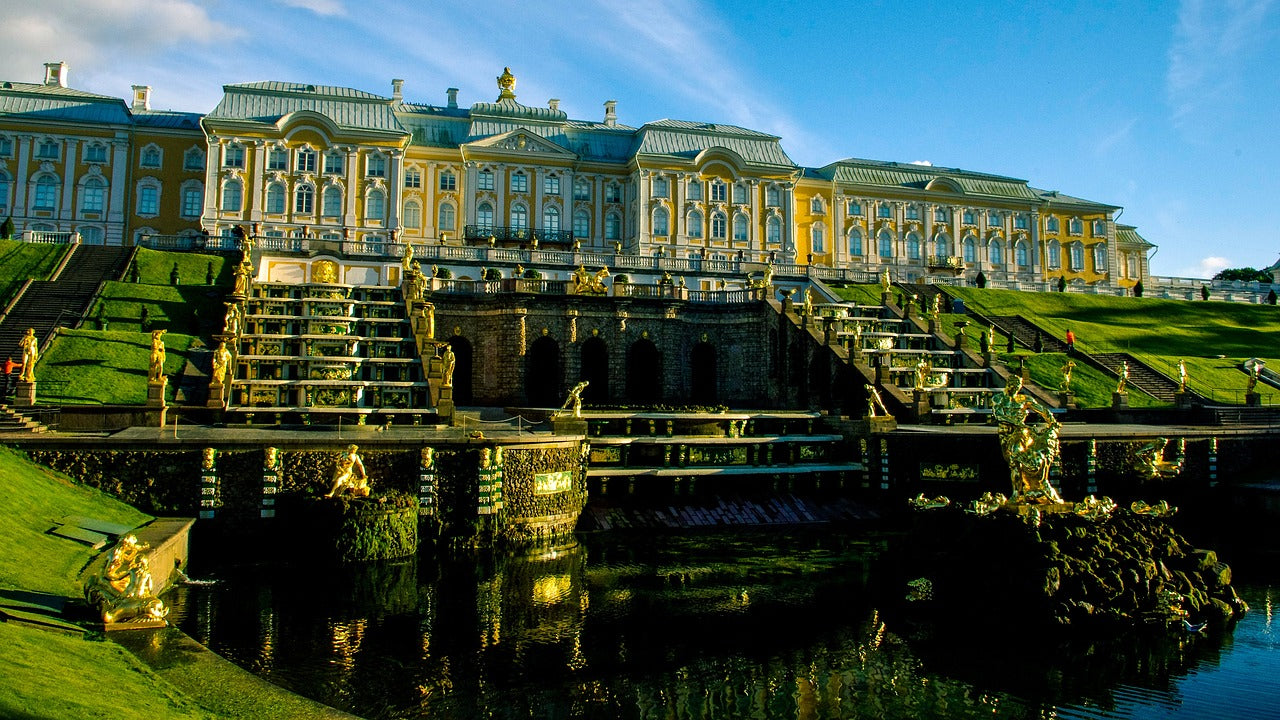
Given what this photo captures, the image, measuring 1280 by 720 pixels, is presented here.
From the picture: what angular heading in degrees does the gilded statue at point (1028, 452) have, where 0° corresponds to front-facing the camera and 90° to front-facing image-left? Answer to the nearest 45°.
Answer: approximately 315°

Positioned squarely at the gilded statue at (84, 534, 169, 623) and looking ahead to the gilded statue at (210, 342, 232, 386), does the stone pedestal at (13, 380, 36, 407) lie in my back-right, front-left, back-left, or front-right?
front-left

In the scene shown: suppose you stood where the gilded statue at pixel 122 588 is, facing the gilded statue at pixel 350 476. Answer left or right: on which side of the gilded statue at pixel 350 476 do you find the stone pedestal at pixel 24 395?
left

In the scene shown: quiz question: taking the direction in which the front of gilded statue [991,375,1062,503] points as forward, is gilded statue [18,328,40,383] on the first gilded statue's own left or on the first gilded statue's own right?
on the first gilded statue's own right

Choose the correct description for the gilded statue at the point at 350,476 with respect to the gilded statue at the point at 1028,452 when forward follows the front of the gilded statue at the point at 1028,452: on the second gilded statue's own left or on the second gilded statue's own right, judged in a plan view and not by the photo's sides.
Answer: on the second gilded statue's own right

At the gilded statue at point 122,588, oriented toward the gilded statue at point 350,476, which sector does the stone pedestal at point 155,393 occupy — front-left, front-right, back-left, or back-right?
front-left

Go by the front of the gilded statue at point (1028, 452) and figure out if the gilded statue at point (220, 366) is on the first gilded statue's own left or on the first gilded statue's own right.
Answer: on the first gilded statue's own right

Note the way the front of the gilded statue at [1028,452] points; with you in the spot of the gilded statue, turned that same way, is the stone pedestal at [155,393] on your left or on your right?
on your right

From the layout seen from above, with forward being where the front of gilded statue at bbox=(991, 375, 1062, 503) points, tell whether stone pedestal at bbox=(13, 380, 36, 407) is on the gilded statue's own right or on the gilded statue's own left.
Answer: on the gilded statue's own right
